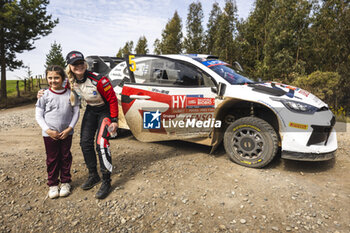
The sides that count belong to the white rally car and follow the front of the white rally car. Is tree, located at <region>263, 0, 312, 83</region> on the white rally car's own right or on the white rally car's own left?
on the white rally car's own left

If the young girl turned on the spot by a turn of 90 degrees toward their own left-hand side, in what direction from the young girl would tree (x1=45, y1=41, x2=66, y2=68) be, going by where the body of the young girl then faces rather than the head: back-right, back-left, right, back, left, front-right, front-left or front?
left

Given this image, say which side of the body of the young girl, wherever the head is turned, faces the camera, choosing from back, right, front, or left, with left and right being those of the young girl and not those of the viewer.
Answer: front

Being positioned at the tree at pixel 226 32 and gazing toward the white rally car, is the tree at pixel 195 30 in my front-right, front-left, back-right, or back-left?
back-right

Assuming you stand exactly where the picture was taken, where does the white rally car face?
facing the viewer and to the right of the viewer

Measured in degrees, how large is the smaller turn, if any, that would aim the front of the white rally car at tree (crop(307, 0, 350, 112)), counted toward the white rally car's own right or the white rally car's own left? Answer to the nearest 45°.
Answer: approximately 90° to the white rally car's own left

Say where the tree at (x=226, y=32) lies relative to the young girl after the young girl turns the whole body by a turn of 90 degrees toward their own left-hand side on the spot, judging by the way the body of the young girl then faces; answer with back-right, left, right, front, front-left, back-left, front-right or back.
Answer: front-left

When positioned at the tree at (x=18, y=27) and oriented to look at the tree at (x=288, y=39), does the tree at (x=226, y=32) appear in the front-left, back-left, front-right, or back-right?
front-left

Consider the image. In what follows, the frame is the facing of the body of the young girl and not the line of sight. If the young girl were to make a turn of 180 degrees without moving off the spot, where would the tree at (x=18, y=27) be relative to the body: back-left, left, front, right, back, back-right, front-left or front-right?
front

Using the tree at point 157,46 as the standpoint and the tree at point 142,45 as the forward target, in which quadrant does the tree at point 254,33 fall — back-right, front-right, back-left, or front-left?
back-left

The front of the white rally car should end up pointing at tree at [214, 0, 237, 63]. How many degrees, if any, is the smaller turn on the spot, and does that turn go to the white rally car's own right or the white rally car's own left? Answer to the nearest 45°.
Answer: approximately 135° to the white rally car's own left

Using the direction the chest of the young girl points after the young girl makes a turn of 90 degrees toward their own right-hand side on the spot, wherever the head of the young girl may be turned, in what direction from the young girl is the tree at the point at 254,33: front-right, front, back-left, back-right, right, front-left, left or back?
back-right

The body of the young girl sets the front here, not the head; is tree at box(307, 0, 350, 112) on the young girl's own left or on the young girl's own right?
on the young girl's own left

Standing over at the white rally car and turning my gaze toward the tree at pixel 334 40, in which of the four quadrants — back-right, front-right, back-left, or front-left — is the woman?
back-left
